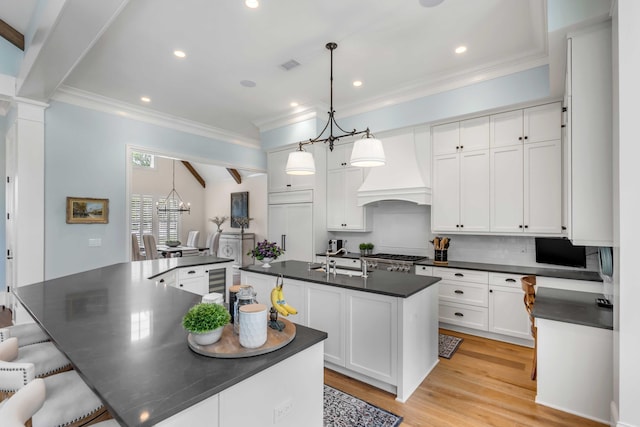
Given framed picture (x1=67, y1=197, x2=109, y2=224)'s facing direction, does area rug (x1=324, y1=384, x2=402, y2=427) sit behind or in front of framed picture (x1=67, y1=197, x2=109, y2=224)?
in front

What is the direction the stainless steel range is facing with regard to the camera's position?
facing the viewer and to the left of the viewer

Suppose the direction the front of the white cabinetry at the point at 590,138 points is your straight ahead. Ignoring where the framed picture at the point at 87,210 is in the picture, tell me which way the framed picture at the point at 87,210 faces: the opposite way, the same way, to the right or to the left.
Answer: the opposite way

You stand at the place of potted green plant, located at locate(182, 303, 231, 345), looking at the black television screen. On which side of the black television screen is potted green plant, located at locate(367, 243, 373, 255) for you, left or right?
left

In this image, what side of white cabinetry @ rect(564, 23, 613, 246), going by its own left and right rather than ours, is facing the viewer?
left

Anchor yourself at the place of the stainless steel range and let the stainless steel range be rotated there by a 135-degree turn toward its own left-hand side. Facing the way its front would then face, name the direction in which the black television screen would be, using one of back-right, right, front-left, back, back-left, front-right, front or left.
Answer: front

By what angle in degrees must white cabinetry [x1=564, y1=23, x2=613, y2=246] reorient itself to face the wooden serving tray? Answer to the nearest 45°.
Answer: approximately 45° to its left
